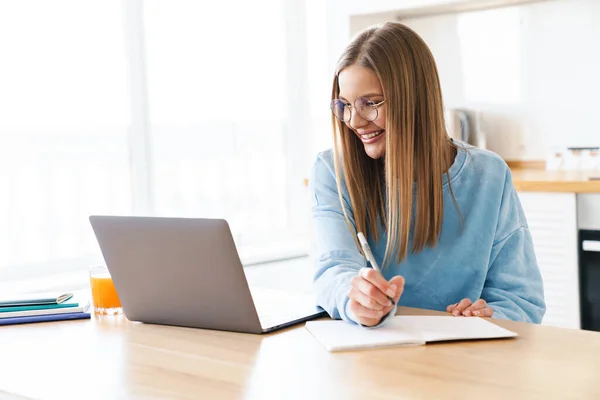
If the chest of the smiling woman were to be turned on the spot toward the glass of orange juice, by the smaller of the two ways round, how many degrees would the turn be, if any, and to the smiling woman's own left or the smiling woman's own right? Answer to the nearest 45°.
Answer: approximately 90° to the smiling woman's own right

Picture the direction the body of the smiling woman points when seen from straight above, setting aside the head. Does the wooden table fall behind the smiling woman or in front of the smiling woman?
in front

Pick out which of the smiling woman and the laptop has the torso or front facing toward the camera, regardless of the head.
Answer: the smiling woman

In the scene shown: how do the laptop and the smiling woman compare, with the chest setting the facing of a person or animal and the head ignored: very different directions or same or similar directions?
very different directions

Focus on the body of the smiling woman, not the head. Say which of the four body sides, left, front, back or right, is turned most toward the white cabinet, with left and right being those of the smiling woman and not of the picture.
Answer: back

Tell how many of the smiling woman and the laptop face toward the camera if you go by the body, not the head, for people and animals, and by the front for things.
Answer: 1

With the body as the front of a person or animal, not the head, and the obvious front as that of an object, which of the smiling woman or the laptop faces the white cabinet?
the laptop

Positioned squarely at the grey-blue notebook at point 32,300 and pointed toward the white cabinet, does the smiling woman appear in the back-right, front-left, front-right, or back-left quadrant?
front-right

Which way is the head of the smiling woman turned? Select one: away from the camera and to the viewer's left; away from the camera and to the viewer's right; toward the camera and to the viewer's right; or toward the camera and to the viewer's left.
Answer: toward the camera and to the viewer's left

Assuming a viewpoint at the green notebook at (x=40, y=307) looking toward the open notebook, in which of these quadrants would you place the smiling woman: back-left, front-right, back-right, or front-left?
front-left

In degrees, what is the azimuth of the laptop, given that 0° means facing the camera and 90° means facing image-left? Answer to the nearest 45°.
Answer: approximately 225°

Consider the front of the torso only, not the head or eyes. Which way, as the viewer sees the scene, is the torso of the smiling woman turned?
toward the camera

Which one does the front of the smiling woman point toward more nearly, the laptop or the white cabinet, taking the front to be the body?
the laptop

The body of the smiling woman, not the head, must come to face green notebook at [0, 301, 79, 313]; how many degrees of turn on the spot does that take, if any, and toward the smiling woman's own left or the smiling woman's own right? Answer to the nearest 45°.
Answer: approximately 90° to the smiling woman's own right

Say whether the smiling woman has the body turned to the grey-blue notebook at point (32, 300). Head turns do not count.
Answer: no
